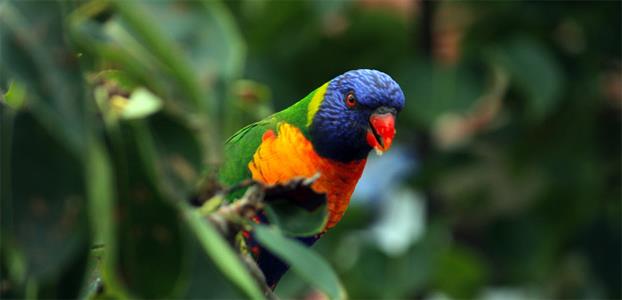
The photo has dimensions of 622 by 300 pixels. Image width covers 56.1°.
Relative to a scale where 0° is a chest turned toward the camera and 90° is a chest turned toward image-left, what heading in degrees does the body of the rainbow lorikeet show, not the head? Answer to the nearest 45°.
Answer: approximately 315°

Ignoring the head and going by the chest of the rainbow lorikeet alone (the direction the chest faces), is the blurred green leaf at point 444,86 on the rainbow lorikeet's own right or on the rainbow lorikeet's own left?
on the rainbow lorikeet's own left

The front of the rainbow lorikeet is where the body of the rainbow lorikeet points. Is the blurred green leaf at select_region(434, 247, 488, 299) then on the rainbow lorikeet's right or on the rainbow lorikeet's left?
on the rainbow lorikeet's left
